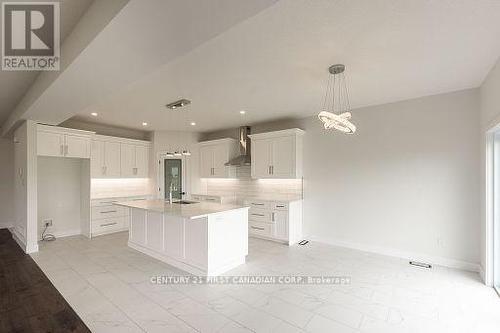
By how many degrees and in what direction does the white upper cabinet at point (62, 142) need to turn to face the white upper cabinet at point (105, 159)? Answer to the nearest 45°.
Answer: approximately 90° to its left

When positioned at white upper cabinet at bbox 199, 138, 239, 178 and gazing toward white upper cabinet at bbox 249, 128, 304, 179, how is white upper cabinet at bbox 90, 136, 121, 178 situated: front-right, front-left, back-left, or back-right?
back-right

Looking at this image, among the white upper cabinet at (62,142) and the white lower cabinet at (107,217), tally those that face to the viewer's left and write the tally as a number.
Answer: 0

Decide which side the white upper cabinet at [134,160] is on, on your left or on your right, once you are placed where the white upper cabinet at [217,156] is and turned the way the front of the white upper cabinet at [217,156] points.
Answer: on your right

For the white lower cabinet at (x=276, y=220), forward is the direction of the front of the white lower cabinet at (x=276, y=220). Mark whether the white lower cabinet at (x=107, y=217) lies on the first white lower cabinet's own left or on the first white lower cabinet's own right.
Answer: on the first white lower cabinet's own right

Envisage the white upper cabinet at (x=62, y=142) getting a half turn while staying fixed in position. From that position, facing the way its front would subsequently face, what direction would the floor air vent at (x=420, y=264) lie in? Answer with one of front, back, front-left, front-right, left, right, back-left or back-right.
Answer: back

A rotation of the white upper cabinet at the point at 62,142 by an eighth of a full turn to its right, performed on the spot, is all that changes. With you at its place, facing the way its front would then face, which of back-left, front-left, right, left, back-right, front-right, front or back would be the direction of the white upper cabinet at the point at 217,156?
left

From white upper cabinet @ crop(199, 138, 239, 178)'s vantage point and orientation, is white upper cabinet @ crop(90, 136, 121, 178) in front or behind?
in front

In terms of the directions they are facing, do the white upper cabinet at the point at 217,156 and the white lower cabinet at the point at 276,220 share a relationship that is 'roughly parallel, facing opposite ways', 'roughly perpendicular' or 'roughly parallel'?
roughly parallel

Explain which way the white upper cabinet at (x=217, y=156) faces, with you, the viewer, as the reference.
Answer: facing the viewer and to the left of the viewer

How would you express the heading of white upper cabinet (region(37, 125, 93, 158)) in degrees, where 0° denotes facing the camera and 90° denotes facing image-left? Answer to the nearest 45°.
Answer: approximately 315°
